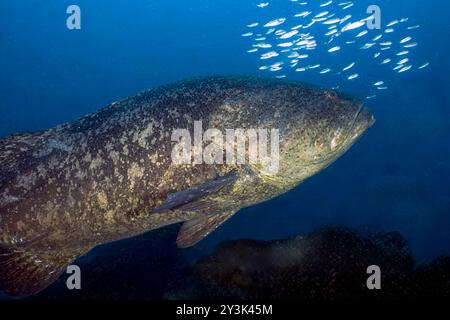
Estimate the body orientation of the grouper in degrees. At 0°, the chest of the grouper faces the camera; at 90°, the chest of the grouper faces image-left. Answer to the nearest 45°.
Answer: approximately 270°
